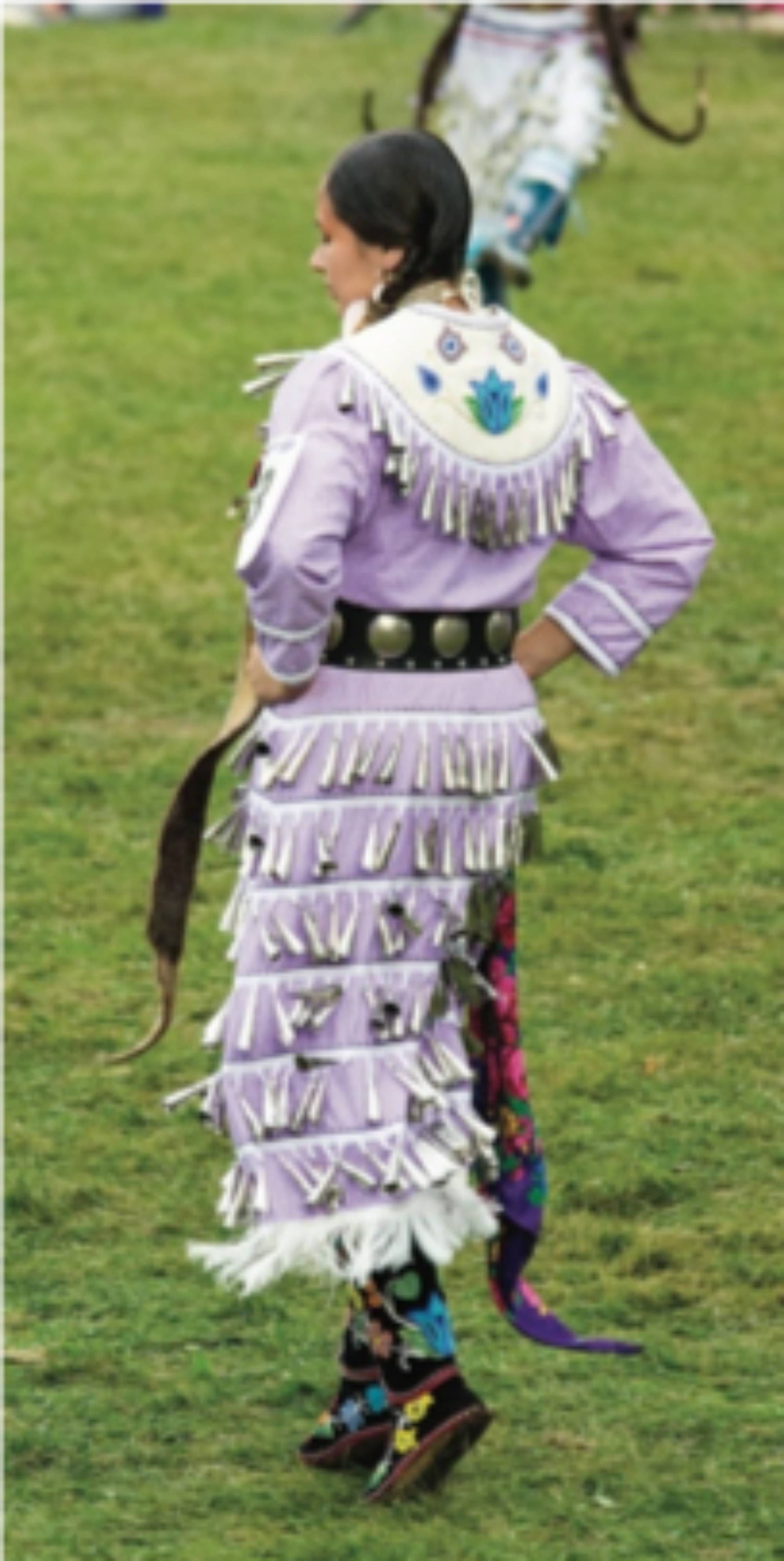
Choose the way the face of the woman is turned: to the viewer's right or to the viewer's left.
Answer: to the viewer's left

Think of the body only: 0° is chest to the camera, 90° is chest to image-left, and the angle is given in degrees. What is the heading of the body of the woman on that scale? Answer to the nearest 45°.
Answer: approximately 135°

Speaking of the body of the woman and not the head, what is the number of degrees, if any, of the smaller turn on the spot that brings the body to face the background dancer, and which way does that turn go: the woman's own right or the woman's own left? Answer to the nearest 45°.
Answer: approximately 45° to the woman's own right
